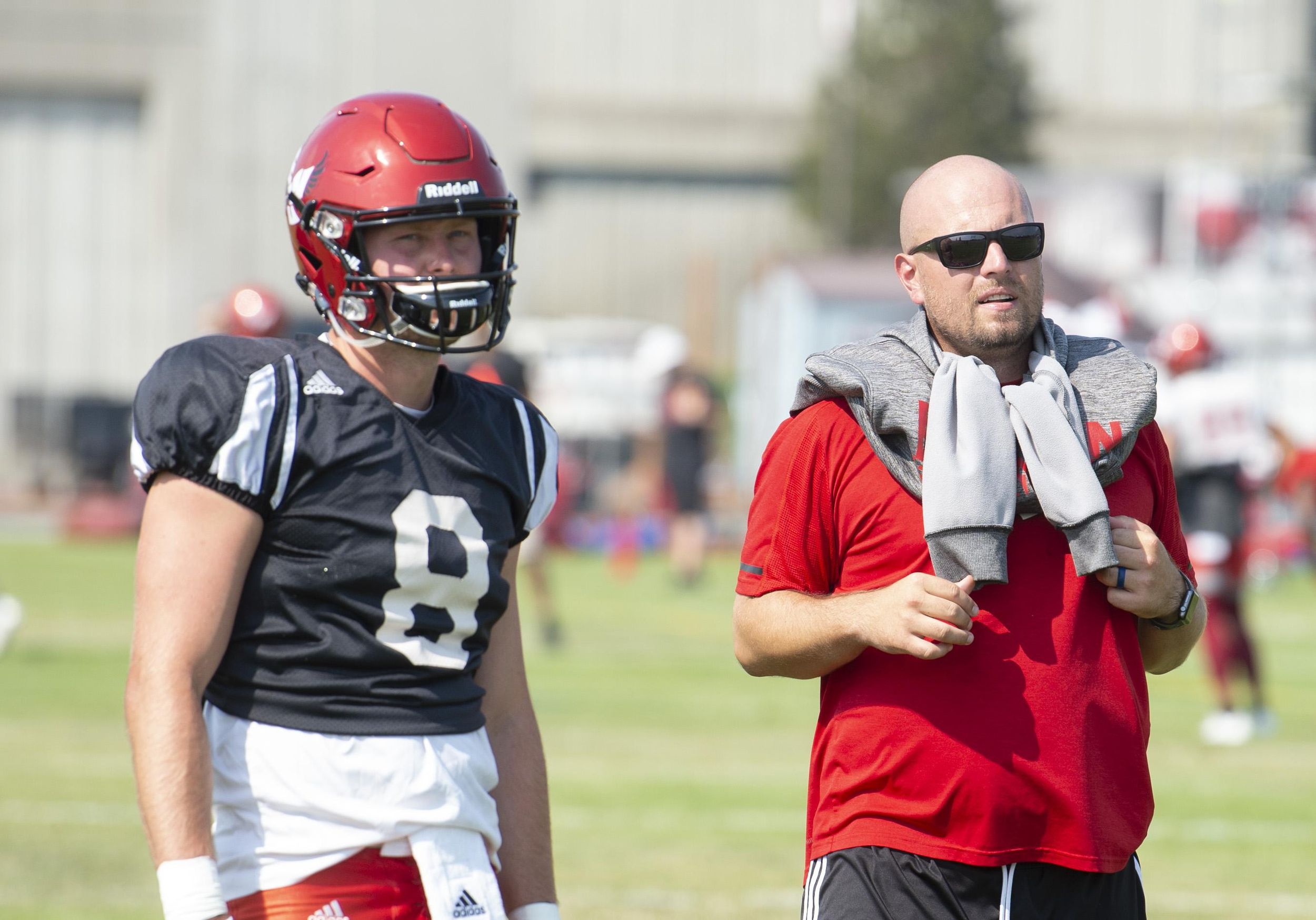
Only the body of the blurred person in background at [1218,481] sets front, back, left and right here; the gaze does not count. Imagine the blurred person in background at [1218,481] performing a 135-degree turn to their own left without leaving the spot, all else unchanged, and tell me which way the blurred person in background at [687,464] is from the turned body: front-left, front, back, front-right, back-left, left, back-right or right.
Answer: back-left

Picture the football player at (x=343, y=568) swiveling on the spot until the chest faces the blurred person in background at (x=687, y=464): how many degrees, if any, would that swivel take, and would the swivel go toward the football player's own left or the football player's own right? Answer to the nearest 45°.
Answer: approximately 135° to the football player's own left

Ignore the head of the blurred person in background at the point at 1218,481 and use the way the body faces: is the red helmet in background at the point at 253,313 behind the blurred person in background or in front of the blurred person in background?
in front

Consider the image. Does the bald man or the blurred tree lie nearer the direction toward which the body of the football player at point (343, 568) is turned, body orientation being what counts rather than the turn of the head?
the bald man

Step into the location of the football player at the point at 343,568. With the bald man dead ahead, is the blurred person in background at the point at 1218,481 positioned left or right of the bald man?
left

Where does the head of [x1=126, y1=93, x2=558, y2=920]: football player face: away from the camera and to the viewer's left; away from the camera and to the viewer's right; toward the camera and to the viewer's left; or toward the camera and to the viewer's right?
toward the camera and to the viewer's right

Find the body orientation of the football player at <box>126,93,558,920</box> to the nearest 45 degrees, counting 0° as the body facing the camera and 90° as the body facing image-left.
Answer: approximately 315°

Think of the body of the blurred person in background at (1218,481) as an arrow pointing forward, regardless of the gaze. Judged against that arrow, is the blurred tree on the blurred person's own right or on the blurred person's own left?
on the blurred person's own right

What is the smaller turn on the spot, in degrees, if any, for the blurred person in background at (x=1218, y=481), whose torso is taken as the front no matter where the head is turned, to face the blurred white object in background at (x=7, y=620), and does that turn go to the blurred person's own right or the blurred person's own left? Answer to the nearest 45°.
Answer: approximately 45° to the blurred person's own right
